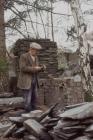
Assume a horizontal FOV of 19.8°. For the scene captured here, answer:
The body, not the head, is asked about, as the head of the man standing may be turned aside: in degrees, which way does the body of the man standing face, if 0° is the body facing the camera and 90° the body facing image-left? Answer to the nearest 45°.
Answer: approximately 315°

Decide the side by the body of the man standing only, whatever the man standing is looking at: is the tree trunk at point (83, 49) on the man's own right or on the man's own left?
on the man's own left

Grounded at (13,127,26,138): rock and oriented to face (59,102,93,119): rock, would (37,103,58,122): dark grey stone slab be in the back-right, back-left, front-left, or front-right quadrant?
front-left

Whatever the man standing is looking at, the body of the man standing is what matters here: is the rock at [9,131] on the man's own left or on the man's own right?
on the man's own right

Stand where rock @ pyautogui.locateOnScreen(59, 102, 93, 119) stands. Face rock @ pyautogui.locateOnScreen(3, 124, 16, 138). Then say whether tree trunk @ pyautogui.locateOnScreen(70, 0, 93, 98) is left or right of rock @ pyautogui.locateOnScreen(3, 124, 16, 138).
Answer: right

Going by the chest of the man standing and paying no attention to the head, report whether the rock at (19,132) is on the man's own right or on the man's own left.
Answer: on the man's own right
